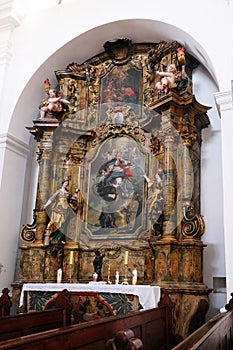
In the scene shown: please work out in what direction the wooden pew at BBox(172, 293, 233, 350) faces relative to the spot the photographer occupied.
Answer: facing away from the viewer and to the left of the viewer

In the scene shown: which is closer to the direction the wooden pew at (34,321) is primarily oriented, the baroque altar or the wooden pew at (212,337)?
the baroque altar

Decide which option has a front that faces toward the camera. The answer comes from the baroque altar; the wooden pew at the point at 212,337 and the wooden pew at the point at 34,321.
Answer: the baroque altar

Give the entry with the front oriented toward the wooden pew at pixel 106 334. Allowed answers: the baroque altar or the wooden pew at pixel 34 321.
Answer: the baroque altar

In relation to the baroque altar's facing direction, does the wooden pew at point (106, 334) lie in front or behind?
in front

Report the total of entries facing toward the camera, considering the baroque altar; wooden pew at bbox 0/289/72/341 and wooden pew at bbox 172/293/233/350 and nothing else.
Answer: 1

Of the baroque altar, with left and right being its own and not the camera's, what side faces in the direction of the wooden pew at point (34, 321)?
front

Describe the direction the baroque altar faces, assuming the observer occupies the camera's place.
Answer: facing the viewer

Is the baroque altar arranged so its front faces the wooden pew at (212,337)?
yes

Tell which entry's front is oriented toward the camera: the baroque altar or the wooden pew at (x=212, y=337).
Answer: the baroque altar

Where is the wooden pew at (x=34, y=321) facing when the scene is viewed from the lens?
facing away from the viewer and to the left of the viewer

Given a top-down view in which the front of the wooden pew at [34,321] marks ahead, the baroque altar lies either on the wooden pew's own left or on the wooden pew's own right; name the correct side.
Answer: on the wooden pew's own right

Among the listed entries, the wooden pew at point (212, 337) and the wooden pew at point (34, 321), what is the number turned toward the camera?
0

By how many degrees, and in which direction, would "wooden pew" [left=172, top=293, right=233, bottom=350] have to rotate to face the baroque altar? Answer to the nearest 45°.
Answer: approximately 45° to its right

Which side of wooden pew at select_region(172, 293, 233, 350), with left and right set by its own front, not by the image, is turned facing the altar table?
front

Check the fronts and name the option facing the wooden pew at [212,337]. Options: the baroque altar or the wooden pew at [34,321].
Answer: the baroque altar
